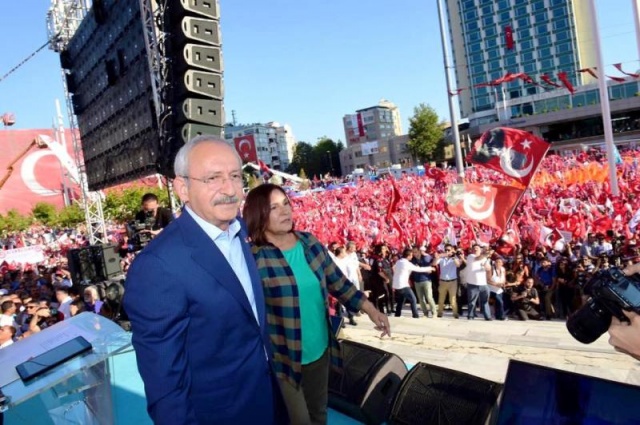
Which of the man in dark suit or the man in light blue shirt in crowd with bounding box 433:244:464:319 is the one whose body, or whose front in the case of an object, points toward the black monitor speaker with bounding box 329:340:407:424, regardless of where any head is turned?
the man in light blue shirt in crowd

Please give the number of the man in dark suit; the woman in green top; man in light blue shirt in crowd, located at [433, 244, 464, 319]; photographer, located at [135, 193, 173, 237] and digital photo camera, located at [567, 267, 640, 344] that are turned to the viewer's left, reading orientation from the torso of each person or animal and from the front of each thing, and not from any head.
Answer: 1

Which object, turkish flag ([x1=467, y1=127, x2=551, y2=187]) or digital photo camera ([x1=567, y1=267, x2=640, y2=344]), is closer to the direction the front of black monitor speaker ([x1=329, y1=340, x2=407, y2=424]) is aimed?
the digital photo camera

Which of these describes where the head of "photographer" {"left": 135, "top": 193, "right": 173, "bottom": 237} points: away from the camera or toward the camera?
toward the camera

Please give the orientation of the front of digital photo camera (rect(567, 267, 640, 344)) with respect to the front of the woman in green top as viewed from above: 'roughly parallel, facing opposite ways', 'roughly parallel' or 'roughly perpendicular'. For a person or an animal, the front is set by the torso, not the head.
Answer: roughly parallel, facing opposite ways

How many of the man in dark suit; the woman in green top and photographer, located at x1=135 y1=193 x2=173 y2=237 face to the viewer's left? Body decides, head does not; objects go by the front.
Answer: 0

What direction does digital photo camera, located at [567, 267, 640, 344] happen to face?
to the viewer's left

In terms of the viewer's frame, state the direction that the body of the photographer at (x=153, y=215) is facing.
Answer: toward the camera
